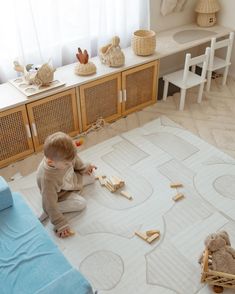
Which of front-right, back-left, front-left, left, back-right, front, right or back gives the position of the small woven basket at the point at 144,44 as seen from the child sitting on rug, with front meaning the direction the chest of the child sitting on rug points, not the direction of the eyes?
left

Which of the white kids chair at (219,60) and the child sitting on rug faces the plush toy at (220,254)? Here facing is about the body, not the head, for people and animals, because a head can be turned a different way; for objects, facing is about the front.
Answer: the child sitting on rug

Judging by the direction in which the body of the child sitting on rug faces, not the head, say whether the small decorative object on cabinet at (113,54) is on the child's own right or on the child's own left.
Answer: on the child's own left

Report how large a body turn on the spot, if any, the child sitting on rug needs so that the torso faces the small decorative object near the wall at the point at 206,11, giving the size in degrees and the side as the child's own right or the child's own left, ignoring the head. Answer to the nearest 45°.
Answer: approximately 90° to the child's own left

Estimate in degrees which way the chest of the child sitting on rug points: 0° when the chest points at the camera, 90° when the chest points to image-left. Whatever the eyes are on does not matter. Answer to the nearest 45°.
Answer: approximately 315°

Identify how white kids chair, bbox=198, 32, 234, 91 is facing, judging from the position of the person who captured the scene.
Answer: facing away from the viewer and to the left of the viewer

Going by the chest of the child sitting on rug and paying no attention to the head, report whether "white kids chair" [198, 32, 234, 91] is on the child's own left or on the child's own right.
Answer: on the child's own left

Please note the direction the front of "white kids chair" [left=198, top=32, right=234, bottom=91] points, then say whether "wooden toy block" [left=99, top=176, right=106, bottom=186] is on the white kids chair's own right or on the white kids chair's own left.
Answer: on the white kids chair's own left

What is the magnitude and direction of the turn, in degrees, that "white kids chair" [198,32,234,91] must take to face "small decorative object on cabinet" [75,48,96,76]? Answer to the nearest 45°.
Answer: approximately 90° to its left
